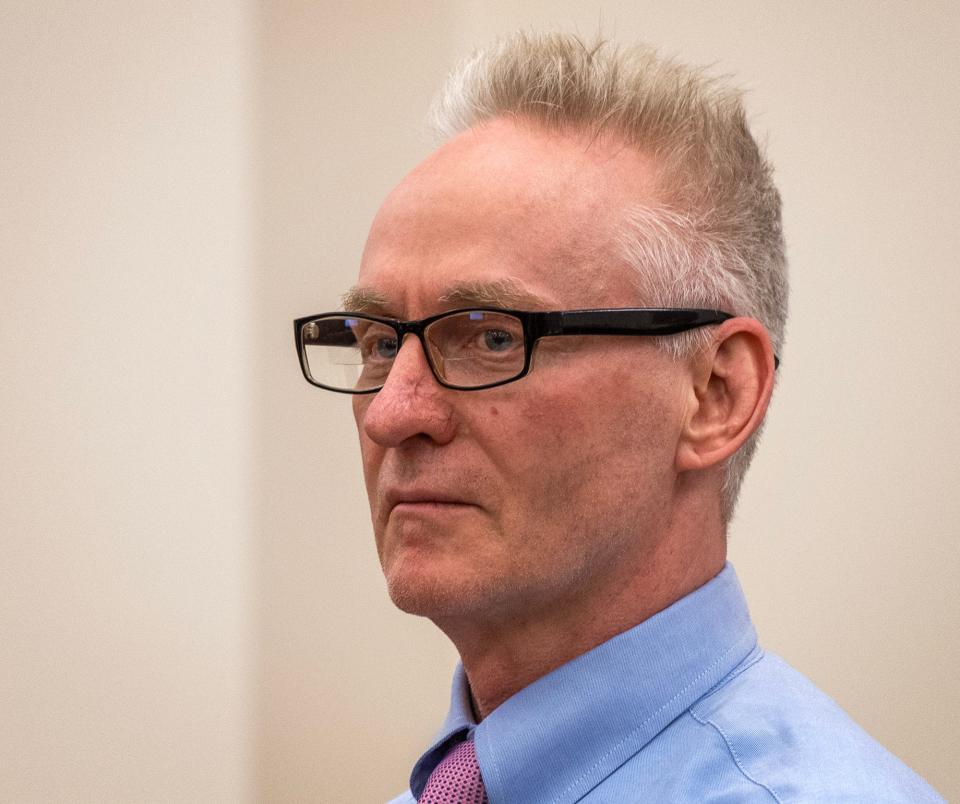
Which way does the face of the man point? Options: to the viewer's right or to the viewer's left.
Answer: to the viewer's left

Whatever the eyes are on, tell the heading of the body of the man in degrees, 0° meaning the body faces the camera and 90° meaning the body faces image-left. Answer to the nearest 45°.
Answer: approximately 45°
